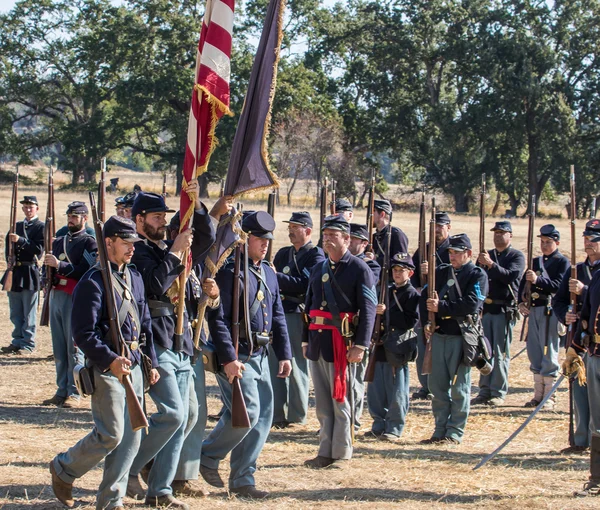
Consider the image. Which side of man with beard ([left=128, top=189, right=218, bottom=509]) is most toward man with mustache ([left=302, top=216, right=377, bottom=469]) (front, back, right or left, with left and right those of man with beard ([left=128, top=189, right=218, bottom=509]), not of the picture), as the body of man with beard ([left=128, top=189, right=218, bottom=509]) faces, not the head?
left

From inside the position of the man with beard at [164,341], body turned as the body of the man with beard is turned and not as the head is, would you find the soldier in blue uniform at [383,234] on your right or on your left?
on your left

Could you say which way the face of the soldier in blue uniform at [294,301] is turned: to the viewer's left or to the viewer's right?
to the viewer's left

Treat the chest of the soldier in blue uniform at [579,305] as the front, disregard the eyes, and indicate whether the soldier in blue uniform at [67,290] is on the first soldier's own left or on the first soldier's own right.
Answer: on the first soldier's own right

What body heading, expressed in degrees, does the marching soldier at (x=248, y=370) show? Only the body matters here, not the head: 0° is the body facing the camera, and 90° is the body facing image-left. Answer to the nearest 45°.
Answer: approximately 315°

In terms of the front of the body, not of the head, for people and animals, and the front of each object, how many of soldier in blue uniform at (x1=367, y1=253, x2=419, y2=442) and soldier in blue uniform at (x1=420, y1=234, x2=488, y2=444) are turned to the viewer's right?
0

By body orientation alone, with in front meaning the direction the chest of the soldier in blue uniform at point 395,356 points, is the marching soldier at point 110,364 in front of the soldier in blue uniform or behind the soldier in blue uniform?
in front

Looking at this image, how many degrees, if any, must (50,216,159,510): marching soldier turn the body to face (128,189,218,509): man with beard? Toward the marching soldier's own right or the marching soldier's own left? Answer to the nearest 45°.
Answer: approximately 90° to the marching soldier's own left

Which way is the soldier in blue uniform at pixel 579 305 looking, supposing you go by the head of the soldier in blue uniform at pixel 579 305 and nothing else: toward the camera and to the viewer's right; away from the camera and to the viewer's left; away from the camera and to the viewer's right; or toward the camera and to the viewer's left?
toward the camera and to the viewer's left
